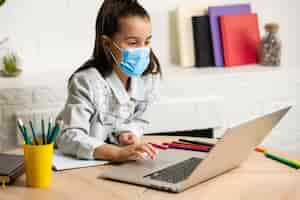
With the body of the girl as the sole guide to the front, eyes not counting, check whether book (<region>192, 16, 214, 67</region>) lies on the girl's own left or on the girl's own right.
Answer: on the girl's own left

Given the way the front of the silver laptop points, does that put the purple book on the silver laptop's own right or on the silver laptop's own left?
on the silver laptop's own right

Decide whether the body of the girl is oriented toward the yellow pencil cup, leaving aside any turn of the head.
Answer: no

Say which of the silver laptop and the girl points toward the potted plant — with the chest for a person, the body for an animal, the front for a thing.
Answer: the silver laptop

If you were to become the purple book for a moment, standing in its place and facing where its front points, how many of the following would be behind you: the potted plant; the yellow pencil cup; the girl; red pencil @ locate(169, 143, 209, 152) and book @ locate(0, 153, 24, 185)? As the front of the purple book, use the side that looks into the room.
0

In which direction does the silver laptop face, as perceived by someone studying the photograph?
facing away from the viewer and to the left of the viewer

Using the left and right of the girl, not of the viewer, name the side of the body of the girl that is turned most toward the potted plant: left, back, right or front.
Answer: back

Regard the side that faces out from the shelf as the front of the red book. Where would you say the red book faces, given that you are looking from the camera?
facing the viewer

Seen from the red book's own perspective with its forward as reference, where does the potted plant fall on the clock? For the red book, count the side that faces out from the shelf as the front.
The potted plant is roughly at 2 o'clock from the red book.

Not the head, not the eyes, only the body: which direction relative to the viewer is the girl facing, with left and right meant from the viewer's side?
facing the viewer and to the right of the viewer

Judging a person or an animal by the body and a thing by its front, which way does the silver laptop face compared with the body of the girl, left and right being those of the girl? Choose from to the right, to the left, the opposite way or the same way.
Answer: the opposite way

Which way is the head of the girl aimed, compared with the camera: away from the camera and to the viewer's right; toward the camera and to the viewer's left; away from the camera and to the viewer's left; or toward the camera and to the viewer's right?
toward the camera and to the viewer's right

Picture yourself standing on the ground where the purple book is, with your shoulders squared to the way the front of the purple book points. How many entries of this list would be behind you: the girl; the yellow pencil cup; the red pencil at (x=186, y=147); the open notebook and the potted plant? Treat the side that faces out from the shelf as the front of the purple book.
0

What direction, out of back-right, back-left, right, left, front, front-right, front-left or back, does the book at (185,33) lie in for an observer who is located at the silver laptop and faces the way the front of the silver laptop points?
front-right

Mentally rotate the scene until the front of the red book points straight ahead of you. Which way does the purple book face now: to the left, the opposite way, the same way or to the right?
the same way

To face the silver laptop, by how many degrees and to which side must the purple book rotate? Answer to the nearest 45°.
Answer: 0° — it already faces it

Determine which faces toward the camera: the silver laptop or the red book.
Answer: the red book

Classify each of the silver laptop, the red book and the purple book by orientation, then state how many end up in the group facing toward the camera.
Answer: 2

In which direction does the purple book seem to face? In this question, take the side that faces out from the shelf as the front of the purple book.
toward the camera

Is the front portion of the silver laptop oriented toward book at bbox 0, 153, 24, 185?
no

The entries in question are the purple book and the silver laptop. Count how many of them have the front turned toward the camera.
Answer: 1
